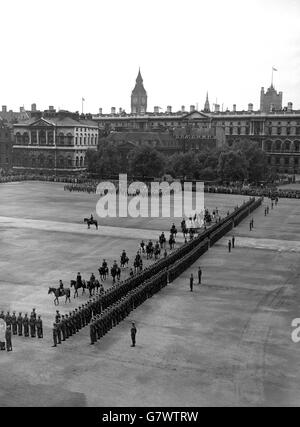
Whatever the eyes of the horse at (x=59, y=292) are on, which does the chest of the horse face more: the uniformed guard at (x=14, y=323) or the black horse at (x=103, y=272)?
the uniformed guard

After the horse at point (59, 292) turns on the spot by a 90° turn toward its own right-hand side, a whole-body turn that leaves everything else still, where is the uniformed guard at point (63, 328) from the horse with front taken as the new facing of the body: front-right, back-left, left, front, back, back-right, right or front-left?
back

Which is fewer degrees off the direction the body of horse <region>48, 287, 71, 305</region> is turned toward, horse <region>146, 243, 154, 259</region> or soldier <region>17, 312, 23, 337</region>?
the soldier

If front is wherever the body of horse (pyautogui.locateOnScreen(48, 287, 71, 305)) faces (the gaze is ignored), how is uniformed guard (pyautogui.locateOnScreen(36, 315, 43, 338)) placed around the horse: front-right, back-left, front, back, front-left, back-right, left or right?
left

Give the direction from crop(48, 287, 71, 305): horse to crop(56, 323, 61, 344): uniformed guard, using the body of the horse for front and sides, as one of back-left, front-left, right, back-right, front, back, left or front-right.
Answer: left

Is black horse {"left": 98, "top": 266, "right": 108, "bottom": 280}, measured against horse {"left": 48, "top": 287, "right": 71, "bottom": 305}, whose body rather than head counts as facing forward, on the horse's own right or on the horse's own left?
on the horse's own right

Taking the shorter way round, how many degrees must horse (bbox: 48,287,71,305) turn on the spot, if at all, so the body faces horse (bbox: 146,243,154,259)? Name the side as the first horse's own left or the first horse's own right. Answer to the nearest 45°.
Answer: approximately 135° to the first horse's own right

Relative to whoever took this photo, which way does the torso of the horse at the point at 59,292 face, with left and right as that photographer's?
facing to the left of the viewer
